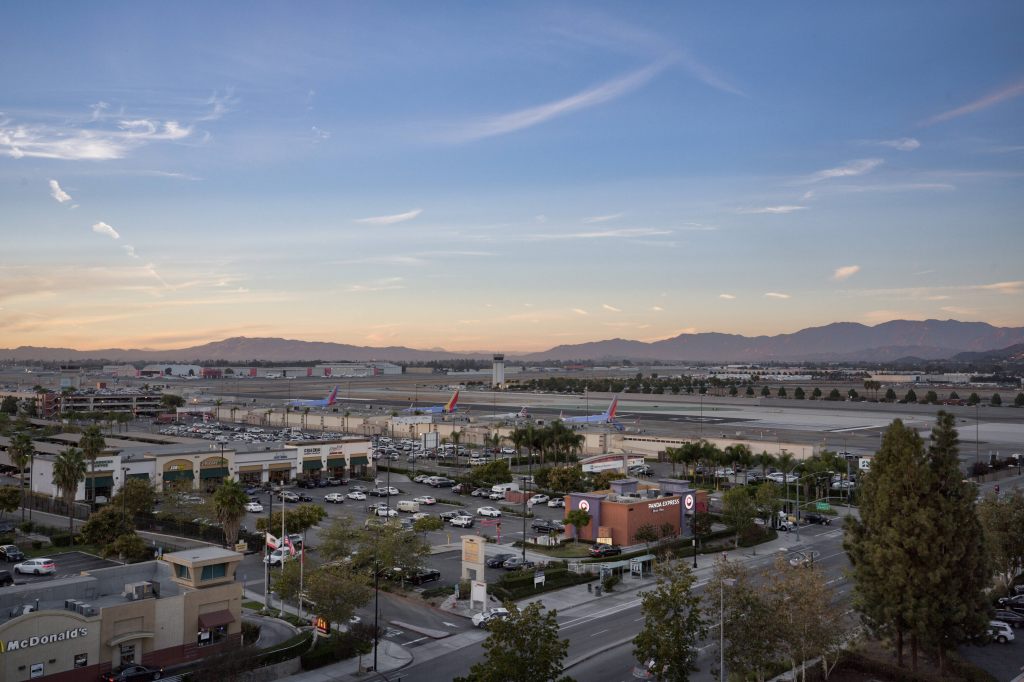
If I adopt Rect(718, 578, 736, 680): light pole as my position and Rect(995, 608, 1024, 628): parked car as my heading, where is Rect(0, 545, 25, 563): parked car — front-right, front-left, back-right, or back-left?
back-left

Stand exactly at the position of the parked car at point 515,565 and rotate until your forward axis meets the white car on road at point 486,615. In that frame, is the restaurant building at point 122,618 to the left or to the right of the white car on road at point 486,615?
right

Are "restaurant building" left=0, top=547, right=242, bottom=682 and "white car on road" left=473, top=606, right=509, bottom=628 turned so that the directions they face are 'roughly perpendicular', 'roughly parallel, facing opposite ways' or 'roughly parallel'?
roughly perpendicular

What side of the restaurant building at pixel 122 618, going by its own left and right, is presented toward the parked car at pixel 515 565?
left

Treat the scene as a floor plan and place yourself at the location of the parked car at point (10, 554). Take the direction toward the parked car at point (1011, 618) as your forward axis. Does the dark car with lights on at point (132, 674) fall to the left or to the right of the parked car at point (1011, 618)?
right

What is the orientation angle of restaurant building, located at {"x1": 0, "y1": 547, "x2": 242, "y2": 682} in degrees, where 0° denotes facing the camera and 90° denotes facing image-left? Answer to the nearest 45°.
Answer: approximately 315°

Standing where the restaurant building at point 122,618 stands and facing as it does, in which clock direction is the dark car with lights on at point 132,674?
The dark car with lights on is roughly at 1 o'clock from the restaurant building.
